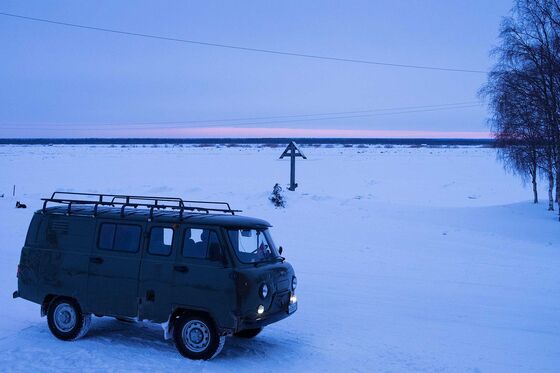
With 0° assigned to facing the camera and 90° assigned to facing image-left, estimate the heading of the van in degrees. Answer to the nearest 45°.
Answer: approximately 315°

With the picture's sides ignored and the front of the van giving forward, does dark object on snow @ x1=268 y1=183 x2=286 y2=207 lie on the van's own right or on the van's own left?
on the van's own left
